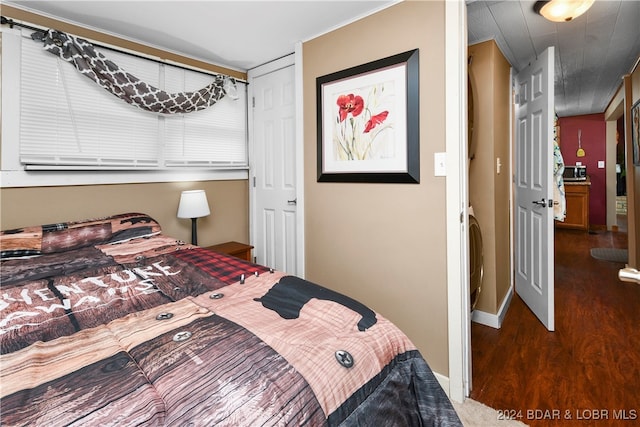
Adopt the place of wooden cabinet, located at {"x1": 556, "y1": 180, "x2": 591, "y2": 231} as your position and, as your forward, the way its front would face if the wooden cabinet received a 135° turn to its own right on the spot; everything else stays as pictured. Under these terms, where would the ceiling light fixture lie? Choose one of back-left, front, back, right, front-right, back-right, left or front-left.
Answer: back-left

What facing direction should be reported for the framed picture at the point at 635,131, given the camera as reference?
facing to the left of the viewer

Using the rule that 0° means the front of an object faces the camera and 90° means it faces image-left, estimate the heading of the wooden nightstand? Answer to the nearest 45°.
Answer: approximately 315°

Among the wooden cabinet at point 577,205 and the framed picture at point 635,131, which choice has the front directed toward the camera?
the wooden cabinet

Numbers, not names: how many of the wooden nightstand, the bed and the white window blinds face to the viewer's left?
0

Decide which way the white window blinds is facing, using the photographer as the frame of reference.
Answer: facing the viewer and to the right of the viewer

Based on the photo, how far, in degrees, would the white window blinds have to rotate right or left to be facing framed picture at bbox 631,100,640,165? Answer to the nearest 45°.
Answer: approximately 45° to its left

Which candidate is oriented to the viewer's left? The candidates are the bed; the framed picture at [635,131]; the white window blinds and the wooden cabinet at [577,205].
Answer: the framed picture

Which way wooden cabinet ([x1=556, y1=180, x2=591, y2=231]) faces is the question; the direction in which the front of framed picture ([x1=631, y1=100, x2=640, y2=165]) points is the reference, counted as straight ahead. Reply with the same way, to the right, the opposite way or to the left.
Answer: to the left

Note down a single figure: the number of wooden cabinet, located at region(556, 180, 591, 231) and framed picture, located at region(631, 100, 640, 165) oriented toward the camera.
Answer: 1

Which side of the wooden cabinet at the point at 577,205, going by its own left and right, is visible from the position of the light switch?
front

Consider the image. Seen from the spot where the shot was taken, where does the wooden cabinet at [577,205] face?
facing the viewer
